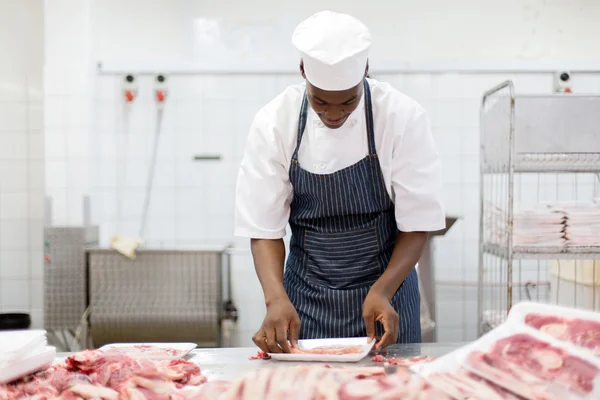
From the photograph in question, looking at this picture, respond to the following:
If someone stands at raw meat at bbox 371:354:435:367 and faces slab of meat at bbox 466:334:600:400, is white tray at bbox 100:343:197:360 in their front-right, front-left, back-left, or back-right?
back-right

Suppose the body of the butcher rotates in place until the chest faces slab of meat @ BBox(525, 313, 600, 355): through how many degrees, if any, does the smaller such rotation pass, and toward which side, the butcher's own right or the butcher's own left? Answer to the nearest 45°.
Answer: approximately 45° to the butcher's own left

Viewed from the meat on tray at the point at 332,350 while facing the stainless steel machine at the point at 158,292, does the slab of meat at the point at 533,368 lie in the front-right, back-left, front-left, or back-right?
back-right

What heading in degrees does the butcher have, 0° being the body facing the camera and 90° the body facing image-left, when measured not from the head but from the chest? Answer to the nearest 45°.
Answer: approximately 0°

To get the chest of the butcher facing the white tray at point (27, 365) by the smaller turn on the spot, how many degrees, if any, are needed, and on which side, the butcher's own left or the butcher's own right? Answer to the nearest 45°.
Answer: approximately 45° to the butcher's own right

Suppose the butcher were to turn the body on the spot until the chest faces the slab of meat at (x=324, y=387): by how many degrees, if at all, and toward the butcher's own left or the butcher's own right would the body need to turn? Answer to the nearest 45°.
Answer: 0° — they already face it

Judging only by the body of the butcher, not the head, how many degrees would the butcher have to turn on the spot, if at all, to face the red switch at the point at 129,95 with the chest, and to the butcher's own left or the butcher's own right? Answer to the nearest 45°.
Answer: approximately 135° to the butcher's own right
